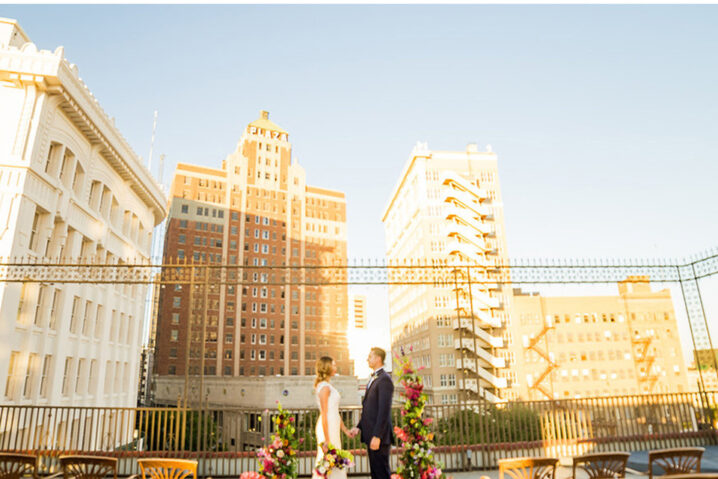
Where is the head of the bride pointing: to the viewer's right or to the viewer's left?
to the viewer's right

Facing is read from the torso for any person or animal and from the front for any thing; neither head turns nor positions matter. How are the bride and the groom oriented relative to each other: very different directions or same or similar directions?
very different directions

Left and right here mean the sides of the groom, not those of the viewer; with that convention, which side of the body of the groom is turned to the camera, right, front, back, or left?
left

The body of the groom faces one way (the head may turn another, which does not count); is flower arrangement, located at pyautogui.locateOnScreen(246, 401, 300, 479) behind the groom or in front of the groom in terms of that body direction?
in front

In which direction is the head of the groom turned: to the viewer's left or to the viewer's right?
to the viewer's left

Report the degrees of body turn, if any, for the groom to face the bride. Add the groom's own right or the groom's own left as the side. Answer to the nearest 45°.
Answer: approximately 45° to the groom's own left

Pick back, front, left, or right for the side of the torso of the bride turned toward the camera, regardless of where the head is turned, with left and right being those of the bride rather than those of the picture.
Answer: right

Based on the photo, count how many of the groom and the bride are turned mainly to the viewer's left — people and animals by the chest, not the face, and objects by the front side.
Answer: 1
